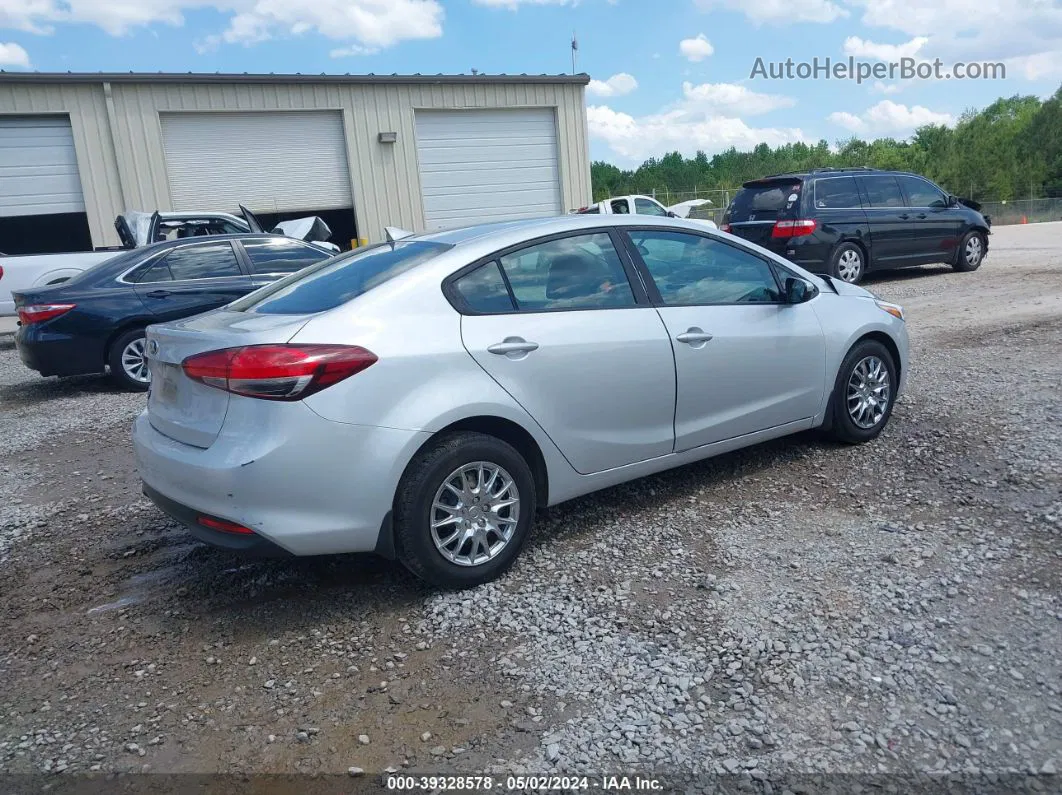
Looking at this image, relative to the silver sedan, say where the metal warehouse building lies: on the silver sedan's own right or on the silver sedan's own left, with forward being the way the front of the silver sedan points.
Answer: on the silver sedan's own left

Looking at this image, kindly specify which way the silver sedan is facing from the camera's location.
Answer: facing away from the viewer and to the right of the viewer

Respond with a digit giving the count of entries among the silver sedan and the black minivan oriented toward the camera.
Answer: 0

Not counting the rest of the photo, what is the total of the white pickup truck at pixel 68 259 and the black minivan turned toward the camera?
0

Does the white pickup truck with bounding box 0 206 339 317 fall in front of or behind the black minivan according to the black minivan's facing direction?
behind

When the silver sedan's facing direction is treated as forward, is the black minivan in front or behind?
in front

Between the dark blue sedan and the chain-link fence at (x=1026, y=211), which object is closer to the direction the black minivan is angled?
the chain-link fence

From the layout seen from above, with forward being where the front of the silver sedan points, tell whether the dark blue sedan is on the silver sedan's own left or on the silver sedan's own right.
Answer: on the silver sedan's own left

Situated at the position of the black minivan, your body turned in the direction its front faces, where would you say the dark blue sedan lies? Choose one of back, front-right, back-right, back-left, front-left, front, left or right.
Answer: back

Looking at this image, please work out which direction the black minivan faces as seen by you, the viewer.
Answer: facing away from the viewer and to the right of the viewer

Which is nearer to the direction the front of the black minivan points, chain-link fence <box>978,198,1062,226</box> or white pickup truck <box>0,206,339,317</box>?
the chain-link fence

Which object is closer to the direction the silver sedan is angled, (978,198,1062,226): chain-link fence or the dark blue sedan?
the chain-link fence
